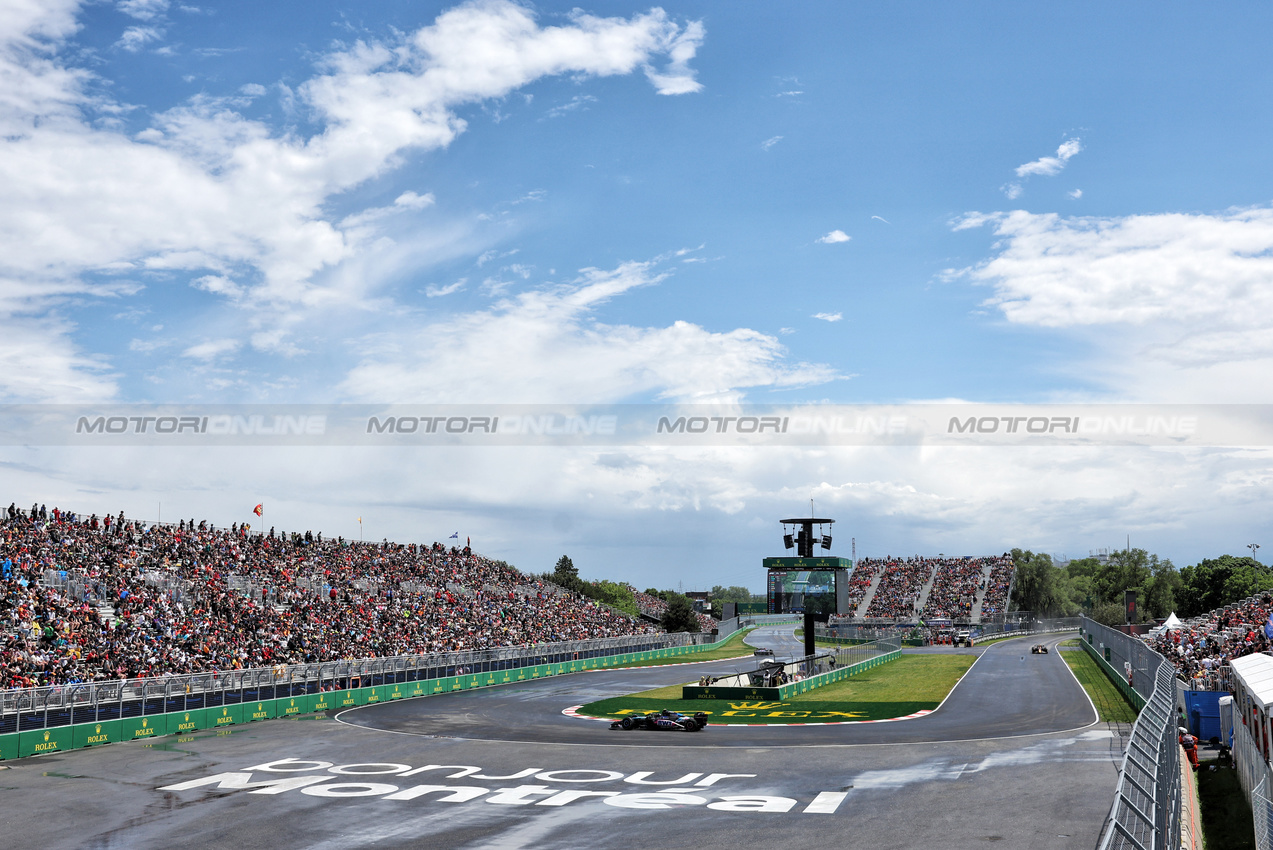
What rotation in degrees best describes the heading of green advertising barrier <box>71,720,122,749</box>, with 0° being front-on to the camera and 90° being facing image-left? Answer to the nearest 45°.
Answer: approximately 315°

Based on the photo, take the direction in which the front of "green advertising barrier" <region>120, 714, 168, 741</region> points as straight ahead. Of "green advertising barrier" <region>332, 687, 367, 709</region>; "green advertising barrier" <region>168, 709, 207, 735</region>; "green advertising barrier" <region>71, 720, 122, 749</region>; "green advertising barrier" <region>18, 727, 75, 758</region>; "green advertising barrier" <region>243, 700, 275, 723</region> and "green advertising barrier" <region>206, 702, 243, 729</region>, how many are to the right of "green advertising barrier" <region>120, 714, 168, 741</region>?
2

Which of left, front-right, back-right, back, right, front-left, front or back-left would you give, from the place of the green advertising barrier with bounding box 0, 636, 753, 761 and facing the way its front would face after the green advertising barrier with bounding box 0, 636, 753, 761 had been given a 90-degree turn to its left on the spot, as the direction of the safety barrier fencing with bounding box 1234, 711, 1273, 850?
right

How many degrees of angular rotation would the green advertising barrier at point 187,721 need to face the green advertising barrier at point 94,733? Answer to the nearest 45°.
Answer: approximately 90° to its right

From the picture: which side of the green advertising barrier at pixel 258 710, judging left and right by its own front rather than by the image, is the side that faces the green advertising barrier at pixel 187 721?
right

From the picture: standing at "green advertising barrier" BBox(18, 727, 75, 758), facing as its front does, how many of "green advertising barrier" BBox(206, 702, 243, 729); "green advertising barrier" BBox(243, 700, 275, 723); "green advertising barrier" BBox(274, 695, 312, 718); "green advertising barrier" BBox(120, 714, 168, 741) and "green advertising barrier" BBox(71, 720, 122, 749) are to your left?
5

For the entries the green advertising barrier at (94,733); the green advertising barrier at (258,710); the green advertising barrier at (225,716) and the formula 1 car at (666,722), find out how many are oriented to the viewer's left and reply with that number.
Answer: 1

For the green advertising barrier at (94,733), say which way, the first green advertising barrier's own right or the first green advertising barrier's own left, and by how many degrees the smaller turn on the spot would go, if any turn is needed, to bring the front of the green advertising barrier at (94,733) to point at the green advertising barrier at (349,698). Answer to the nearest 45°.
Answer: approximately 90° to the first green advertising barrier's own left

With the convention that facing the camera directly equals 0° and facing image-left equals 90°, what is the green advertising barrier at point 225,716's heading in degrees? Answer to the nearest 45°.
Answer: approximately 315°

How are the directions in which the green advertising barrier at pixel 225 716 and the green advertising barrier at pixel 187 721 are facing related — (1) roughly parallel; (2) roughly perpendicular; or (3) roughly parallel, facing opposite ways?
roughly parallel

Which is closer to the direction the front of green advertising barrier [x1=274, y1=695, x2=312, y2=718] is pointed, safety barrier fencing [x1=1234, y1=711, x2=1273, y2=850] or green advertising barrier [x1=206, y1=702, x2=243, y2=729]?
the safety barrier fencing

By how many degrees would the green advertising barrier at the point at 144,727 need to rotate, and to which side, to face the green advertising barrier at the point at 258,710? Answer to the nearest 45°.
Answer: approximately 90° to its left

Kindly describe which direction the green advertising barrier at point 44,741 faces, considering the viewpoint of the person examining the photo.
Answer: facing the viewer and to the right of the viewer
